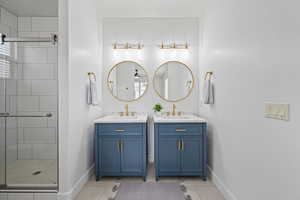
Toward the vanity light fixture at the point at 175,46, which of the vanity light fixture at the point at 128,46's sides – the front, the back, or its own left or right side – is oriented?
left

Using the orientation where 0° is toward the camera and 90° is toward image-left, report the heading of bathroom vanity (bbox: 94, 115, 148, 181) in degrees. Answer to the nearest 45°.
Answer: approximately 0°

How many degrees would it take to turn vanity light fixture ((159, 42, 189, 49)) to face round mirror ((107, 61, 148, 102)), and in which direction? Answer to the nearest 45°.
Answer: approximately 90° to its right

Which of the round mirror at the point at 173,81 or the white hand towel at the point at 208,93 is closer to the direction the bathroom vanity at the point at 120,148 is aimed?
the white hand towel

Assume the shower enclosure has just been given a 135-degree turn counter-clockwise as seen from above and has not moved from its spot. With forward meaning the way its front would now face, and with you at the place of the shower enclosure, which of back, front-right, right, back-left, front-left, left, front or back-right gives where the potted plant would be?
front-right
